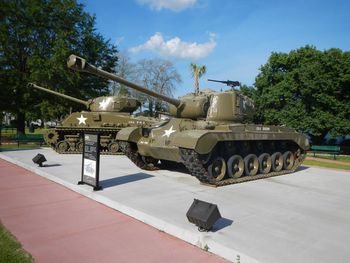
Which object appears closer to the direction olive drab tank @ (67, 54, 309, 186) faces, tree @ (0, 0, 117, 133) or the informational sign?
the informational sign

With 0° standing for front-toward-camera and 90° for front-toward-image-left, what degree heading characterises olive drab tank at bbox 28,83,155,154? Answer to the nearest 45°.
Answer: approximately 90°

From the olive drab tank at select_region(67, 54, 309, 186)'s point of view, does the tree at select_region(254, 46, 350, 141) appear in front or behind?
behind

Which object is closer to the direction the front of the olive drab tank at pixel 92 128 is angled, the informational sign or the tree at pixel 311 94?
the informational sign

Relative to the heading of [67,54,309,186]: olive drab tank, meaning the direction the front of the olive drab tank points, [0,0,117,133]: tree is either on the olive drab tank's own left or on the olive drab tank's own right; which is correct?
on the olive drab tank's own right

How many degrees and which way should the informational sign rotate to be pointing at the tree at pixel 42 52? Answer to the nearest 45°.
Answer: approximately 135° to its right

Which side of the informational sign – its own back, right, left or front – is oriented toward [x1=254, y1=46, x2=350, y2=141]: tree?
back

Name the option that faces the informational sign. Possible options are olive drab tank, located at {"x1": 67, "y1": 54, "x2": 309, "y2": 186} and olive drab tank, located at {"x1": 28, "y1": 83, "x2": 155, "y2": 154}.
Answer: olive drab tank, located at {"x1": 67, "y1": 54, "x2": 309, "y2": 186}
